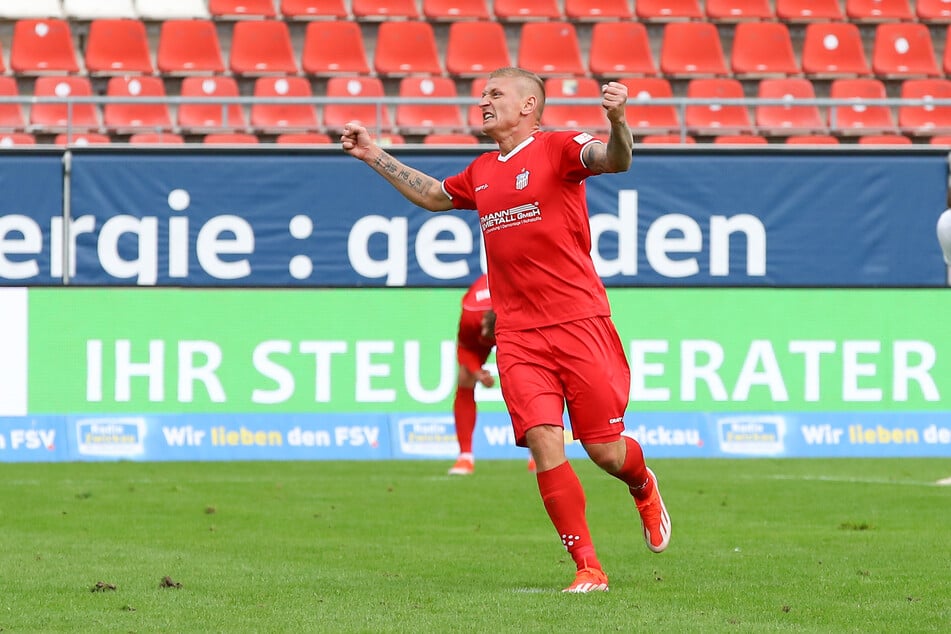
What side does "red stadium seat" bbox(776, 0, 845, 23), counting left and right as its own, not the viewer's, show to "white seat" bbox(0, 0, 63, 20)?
right

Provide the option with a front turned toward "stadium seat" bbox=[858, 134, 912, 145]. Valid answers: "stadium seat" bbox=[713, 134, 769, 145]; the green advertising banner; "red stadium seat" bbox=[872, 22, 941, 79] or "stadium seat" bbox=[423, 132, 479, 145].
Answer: the red stadium seat

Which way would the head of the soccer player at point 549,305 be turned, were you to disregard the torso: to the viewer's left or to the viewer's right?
to the viewer's left

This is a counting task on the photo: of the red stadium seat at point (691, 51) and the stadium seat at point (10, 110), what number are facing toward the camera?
2

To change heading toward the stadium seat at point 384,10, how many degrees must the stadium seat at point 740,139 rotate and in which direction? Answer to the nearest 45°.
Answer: approximately 90° to its right

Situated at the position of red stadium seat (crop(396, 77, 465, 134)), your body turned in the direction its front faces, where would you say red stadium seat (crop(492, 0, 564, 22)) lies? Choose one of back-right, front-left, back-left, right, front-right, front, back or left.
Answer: back-left

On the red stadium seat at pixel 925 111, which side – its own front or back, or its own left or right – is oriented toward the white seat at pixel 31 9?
right

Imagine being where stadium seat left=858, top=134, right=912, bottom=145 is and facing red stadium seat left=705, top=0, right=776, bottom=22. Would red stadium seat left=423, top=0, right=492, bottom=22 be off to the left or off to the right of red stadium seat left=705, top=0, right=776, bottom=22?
left

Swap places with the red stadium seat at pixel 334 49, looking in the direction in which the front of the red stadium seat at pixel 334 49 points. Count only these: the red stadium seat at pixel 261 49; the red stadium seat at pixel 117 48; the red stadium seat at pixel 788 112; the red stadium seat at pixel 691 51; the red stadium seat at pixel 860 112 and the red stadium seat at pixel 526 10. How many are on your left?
4

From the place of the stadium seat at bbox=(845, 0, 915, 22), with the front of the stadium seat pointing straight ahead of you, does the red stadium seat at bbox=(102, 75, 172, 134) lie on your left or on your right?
on your right

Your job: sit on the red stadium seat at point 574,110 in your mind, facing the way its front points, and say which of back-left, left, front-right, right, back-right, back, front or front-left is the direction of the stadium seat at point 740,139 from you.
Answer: left

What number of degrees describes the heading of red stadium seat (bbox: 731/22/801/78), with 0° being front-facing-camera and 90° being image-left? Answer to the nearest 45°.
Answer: approximately 0°

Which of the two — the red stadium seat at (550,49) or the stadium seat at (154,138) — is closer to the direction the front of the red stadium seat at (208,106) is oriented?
the stadium seat

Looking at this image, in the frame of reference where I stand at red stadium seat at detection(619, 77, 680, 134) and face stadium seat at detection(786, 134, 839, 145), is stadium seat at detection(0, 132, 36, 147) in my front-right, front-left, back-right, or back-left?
back-right
